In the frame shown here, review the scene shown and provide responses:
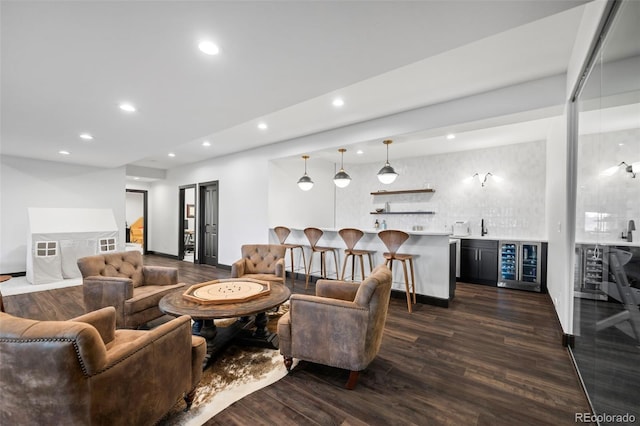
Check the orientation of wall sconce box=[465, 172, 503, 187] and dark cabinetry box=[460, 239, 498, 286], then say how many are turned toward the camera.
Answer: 2

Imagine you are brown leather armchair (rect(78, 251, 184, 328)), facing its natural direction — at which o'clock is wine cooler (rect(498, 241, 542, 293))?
The wine cooler is roughly at 11 o'clock from the brown leather armchair.

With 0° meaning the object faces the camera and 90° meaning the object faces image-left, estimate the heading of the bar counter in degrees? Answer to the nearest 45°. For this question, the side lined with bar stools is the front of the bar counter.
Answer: approximately 45°

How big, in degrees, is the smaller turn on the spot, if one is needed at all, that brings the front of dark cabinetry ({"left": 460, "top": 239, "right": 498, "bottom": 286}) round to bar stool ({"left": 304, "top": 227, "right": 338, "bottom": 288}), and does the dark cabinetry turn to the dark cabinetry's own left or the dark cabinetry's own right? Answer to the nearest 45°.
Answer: approximately 45° to the dark cabinetry's own right

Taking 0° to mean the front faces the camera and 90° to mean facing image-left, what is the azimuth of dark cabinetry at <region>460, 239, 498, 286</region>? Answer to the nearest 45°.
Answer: approximately 0°

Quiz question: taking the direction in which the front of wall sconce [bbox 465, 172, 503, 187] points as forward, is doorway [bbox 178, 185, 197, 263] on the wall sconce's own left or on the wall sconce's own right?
on the wall sconce's own right

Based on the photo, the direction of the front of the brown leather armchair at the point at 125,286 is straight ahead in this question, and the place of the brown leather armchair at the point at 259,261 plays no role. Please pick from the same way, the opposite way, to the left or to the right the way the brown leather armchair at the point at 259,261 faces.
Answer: to the right

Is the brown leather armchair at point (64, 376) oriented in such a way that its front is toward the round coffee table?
yes

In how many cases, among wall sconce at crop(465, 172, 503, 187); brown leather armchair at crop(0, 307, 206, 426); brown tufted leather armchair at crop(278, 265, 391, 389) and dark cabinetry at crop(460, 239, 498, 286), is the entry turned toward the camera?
2
